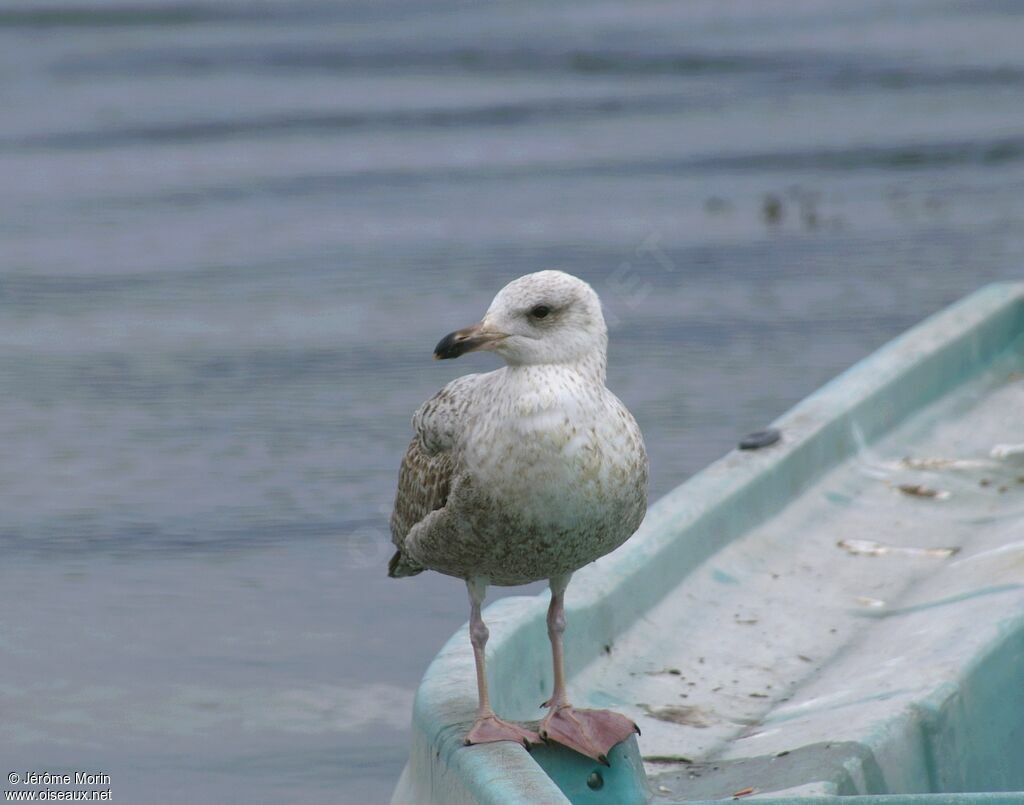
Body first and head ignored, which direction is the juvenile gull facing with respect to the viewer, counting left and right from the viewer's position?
facing the viewer and to the right of the viewer
